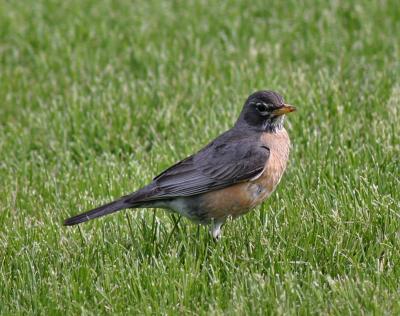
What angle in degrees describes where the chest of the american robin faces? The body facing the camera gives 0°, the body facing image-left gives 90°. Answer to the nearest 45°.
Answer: approximately 270°
